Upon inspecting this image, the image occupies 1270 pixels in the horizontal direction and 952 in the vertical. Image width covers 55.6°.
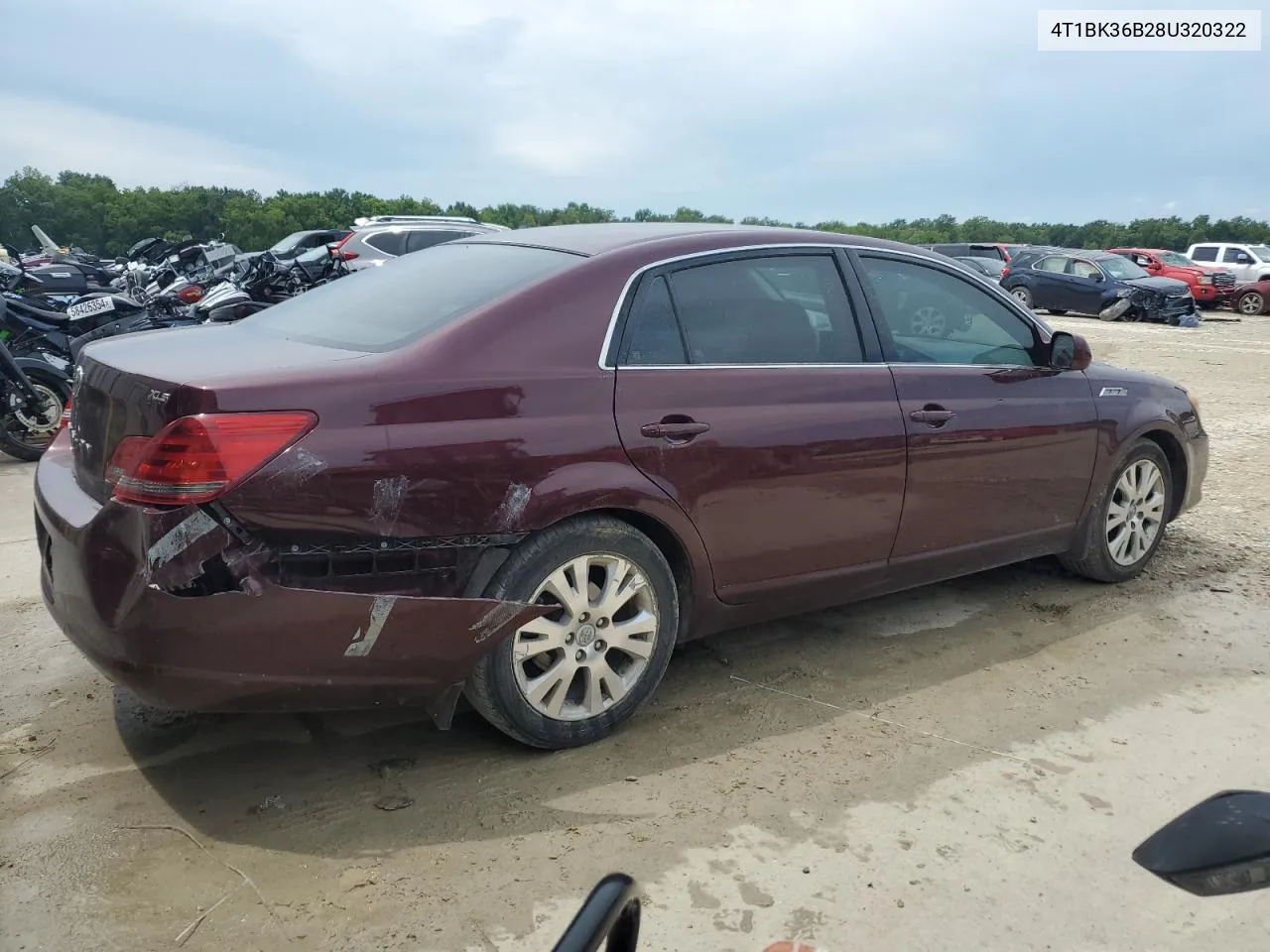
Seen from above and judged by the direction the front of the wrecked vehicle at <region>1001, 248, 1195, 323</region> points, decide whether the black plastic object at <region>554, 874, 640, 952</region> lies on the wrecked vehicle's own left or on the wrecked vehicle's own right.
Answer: on the wrecked vehicle's own right

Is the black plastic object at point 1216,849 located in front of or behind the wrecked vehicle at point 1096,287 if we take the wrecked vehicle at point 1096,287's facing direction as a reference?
in front

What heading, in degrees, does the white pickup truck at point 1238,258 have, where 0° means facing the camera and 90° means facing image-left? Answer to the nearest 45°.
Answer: approximately 315°

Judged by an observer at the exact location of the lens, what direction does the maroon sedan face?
facing away from the viewer and to the right of the viewer

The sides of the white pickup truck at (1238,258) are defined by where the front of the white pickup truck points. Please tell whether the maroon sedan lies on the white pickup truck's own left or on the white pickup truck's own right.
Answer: on the white pickup truck's own right

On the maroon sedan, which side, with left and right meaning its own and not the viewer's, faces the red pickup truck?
front

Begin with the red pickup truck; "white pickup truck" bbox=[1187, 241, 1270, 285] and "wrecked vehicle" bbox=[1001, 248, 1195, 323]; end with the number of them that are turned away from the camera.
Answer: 0

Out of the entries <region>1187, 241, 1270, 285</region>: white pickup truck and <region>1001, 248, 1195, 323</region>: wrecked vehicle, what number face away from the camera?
0

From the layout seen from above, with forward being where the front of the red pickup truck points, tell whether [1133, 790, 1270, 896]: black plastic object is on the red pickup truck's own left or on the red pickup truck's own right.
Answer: on the red pickup truck's own right

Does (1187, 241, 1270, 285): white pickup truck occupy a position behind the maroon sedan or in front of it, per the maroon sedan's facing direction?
in front

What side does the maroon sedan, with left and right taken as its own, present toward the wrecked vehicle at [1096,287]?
front

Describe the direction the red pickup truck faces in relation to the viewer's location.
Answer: facing the viewer and to the right of the viewer

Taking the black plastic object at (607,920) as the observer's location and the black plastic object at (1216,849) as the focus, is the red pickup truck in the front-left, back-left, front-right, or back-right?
front-left

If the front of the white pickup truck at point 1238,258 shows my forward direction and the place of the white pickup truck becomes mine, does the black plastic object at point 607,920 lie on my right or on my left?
on my right

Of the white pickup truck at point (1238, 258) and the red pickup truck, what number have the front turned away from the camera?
0

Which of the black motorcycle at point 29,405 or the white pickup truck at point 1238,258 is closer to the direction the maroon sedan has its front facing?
the white pickup truck

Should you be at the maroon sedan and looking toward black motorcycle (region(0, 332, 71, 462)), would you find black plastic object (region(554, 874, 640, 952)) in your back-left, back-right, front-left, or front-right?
back-left
